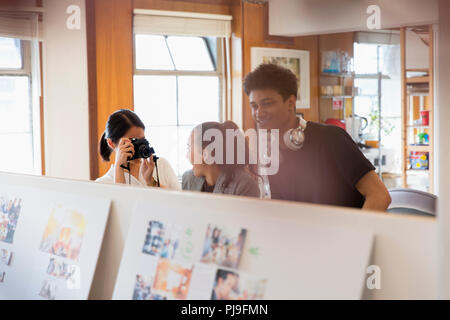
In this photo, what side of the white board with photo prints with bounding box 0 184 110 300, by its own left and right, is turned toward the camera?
front

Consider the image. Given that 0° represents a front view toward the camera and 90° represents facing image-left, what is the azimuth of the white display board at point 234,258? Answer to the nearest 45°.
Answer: approximately 0°

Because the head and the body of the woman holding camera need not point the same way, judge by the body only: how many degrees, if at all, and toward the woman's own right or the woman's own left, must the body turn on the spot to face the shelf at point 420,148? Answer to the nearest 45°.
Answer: approximately 90° to the woman's own left

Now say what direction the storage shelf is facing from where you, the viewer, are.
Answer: facing the viewer

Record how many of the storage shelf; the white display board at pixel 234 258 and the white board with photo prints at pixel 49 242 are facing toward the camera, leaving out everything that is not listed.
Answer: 3

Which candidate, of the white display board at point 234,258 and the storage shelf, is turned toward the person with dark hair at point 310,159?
the storage shelf

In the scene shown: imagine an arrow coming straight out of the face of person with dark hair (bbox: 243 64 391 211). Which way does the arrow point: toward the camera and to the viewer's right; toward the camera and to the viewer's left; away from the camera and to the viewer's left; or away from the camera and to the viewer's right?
toward the camera and to the viewer's left

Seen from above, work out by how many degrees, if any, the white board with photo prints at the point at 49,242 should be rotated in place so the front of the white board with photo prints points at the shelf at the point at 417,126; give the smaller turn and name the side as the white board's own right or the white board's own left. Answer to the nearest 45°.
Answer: approximately 135° to the white board's own left

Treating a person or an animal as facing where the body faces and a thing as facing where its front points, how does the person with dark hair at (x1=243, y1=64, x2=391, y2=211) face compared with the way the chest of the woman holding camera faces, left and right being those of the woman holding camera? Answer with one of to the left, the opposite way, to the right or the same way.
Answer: to the right

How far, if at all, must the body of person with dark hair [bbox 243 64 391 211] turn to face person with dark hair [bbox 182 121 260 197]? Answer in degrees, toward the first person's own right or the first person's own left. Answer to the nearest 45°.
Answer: approximately 90° to the first person's own right

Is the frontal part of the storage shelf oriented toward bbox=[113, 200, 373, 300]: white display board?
yes

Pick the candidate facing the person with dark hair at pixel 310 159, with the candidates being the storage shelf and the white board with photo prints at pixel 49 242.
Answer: the storage shelf
